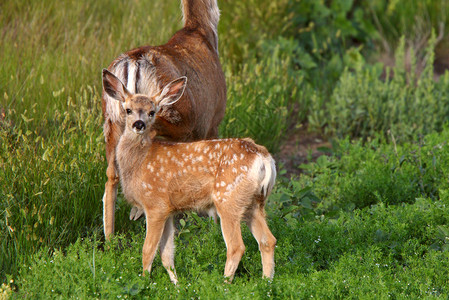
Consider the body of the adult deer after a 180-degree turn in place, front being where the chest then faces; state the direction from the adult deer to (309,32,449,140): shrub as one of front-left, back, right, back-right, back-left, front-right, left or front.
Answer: back

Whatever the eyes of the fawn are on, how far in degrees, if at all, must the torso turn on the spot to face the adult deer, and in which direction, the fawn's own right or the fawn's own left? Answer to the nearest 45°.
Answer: approximately 90° to the fawn's own right

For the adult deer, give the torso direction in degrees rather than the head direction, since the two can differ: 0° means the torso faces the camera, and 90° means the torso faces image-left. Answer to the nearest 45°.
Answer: approximately 225°

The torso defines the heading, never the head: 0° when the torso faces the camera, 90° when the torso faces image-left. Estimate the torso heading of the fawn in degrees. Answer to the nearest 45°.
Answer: approximately 90°

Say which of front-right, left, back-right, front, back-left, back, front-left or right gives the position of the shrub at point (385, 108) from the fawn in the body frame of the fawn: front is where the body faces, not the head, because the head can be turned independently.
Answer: back-right

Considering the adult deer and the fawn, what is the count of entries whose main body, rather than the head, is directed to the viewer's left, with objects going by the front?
1

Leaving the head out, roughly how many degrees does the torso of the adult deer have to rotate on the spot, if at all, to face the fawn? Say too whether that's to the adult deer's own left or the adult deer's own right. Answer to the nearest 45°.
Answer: approximately 135° to the adult deer's own right
